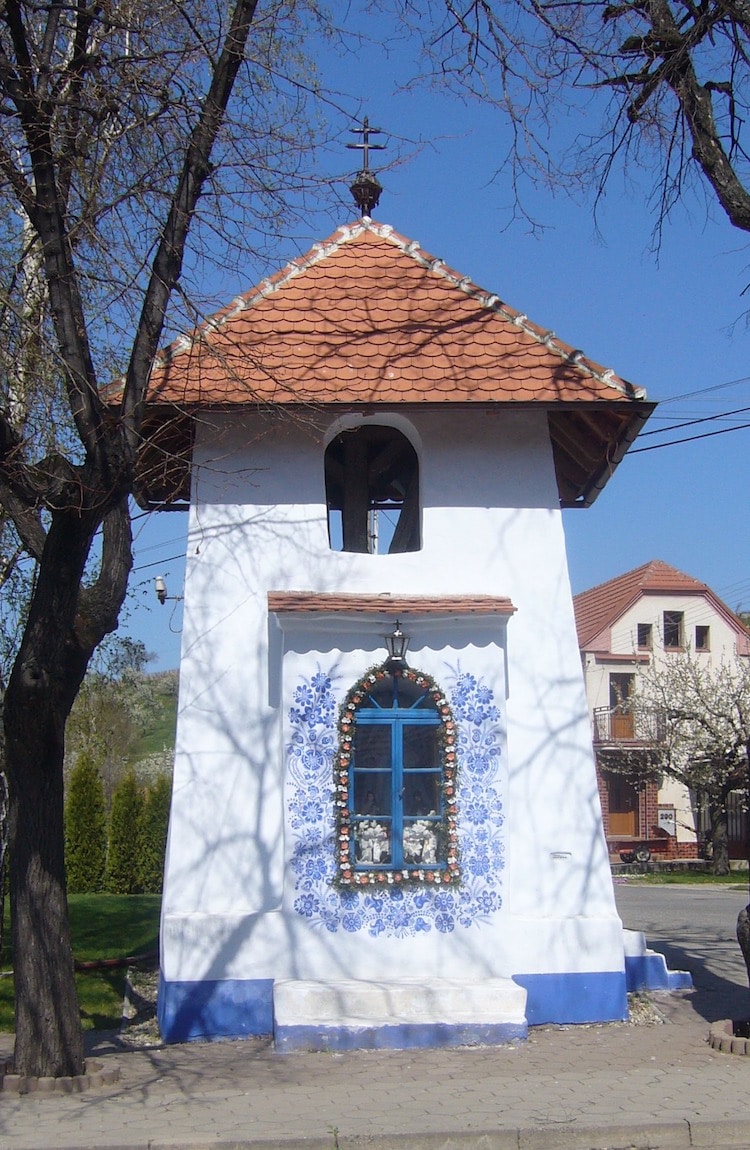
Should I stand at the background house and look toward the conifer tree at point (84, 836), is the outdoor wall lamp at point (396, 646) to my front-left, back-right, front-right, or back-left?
front-left

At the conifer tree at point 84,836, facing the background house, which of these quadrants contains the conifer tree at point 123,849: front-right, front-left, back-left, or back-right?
front-right

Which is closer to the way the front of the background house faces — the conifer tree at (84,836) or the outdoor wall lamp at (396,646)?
the outdoor wall lamp

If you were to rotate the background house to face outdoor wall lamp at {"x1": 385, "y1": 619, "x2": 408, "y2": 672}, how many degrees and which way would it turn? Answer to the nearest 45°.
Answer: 0° — it already faces it

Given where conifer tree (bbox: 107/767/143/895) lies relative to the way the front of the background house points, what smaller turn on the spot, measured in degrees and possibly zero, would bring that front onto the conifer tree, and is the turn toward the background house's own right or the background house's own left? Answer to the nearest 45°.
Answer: approximately 45° to the background house's own right

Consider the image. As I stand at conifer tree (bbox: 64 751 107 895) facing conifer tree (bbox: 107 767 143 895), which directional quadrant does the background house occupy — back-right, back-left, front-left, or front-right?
front-left

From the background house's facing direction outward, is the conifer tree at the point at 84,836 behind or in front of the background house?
in front

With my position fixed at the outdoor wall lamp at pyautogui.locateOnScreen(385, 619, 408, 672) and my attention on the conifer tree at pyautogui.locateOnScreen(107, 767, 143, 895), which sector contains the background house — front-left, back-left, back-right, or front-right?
front-right

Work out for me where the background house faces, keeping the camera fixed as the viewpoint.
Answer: facing the viewer

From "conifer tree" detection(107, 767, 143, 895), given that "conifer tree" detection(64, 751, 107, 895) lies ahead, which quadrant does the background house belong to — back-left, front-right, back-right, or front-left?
back-right

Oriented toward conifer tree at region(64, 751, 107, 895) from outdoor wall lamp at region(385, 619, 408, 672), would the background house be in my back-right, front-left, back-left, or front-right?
front-right
